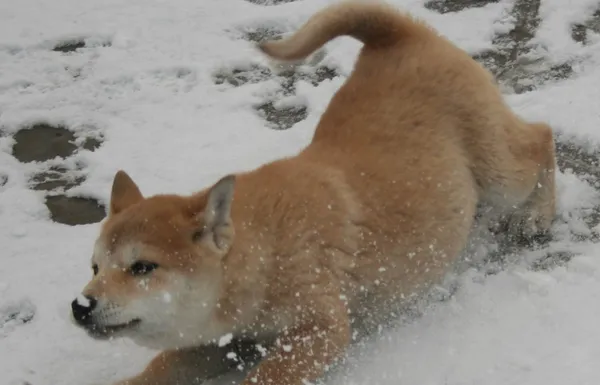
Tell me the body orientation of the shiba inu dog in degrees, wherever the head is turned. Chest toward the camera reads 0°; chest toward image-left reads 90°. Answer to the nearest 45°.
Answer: approximately 45°
